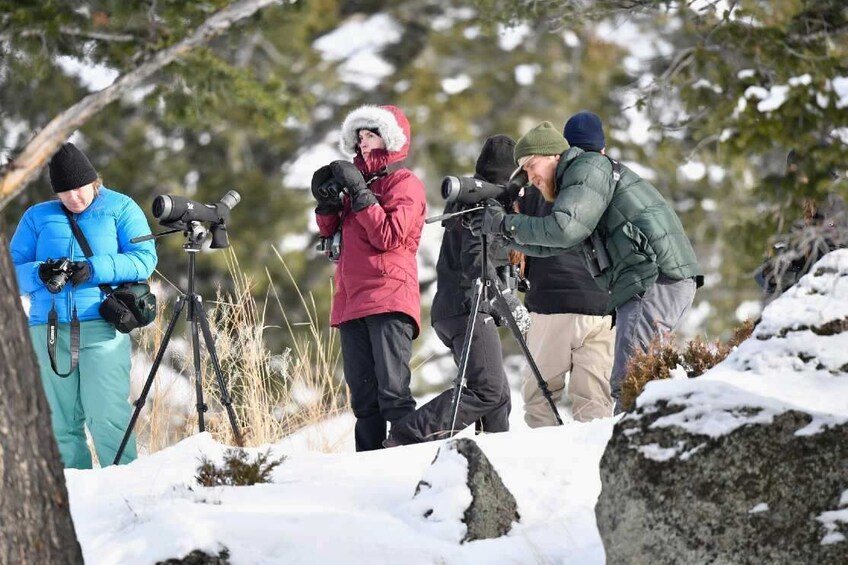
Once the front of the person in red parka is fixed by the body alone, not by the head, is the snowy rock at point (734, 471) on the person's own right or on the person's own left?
on the person's own left

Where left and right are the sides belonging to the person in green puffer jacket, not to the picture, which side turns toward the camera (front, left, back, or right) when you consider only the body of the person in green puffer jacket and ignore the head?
left

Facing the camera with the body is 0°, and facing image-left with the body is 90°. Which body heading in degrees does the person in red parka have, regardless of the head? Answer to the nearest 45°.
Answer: approximately 45°

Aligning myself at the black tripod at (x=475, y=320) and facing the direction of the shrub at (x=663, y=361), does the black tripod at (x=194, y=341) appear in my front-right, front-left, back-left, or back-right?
back-right

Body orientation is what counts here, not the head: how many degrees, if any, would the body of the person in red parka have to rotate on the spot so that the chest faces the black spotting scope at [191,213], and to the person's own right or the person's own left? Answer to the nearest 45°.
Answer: approximately 45° to the person's own right

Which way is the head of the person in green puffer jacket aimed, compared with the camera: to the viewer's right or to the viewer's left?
to the viewer's left
